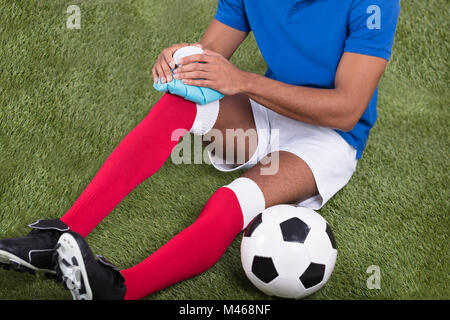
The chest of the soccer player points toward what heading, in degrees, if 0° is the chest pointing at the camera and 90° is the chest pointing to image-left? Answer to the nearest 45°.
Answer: approximately 45°
